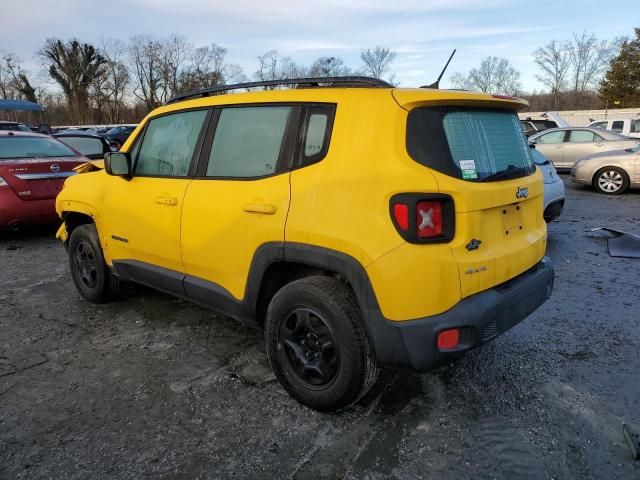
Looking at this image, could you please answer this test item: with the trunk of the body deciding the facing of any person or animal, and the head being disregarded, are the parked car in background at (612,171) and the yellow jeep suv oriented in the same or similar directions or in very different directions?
same or similar directions

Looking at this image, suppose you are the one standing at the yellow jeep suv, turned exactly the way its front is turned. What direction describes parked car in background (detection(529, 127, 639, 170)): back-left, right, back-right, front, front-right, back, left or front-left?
right

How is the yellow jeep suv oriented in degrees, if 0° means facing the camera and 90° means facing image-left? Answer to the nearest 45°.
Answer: approximately 135°

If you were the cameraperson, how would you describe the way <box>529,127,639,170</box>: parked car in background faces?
facing to the left of the viewer

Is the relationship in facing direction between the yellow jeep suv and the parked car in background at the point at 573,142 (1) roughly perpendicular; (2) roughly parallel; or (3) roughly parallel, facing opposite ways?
roughly parallel

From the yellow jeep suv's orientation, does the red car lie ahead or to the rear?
ahead

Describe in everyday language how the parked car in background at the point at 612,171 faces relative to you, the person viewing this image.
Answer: facing to the left of the viewer

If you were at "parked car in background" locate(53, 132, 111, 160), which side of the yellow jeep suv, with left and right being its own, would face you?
front

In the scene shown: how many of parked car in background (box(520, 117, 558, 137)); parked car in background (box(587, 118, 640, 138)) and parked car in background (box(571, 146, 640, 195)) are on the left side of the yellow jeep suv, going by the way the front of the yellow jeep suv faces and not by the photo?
0

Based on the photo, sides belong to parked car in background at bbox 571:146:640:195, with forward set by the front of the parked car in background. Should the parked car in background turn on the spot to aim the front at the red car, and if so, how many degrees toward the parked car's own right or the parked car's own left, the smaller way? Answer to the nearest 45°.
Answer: approximately 45° to the parked car's own left

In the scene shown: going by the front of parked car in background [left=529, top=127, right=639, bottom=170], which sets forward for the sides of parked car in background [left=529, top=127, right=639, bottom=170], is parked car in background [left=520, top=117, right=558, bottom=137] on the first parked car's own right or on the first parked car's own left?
on the first parked car's own right

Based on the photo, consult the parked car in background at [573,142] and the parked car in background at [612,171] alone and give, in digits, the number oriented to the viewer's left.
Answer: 2

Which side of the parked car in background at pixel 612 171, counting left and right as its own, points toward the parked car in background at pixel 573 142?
right
